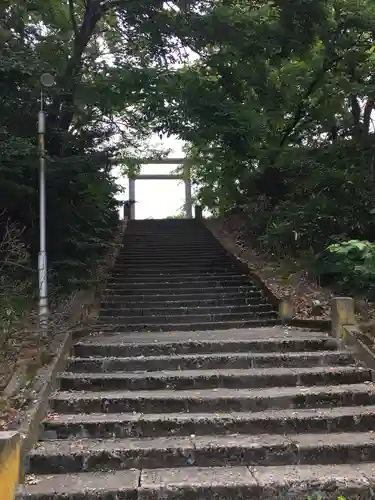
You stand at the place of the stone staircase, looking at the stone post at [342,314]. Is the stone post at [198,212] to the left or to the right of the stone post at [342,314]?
left

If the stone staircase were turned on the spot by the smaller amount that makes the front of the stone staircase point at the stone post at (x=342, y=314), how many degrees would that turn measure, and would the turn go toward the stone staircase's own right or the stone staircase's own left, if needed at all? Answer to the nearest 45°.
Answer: approximately 135° to the stone staircase's own left

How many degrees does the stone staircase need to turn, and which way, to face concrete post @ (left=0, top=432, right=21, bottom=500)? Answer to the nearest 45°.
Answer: approximately 45° to its right

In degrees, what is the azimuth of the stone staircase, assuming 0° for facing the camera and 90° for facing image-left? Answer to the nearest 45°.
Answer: approximately 0°

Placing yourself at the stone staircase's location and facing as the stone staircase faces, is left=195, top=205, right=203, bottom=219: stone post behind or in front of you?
behind

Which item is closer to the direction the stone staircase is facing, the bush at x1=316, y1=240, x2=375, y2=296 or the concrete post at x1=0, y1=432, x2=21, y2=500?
the concrete post

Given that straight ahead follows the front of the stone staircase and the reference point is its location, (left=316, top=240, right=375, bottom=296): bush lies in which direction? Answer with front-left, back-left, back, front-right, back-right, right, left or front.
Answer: back-left
